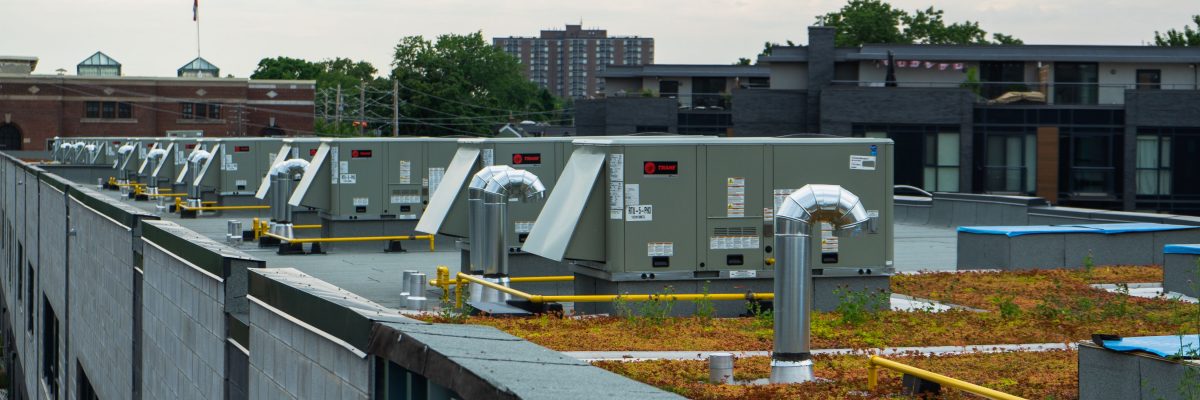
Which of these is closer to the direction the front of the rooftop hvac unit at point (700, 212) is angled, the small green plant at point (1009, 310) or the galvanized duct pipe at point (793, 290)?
the galvanized duct pipe

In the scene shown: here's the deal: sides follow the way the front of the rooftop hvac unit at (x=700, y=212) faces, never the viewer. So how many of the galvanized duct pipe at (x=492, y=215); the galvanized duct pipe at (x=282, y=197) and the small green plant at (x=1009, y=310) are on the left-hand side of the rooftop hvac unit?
1

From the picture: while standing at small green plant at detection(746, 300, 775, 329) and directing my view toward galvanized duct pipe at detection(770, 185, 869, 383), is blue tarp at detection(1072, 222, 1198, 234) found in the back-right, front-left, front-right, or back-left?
back-left

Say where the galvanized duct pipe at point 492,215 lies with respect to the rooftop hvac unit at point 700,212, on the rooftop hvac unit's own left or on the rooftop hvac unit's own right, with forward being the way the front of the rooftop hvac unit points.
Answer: on the rooftop hvac unit's own right

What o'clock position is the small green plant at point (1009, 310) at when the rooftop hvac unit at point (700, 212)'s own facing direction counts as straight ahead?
The small green plant is roughly at 9 o'clock from the rooftop hvac unit.

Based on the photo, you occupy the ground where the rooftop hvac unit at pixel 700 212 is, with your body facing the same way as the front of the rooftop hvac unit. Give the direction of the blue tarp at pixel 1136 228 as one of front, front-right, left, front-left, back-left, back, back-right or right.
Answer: back-left

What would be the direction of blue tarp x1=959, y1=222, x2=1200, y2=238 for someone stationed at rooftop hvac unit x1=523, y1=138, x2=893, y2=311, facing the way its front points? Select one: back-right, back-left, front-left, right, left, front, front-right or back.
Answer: back-left

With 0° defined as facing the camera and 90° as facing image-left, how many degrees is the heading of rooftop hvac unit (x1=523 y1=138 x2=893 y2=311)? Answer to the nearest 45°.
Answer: approximately 0°

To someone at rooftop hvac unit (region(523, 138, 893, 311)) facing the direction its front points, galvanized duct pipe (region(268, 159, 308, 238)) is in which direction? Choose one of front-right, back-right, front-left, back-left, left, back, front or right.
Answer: back-right

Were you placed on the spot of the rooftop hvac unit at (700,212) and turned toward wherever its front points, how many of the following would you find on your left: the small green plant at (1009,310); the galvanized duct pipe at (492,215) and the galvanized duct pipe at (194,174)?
1

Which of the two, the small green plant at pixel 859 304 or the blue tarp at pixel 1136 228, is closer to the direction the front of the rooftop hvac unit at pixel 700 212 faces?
the small green plant
